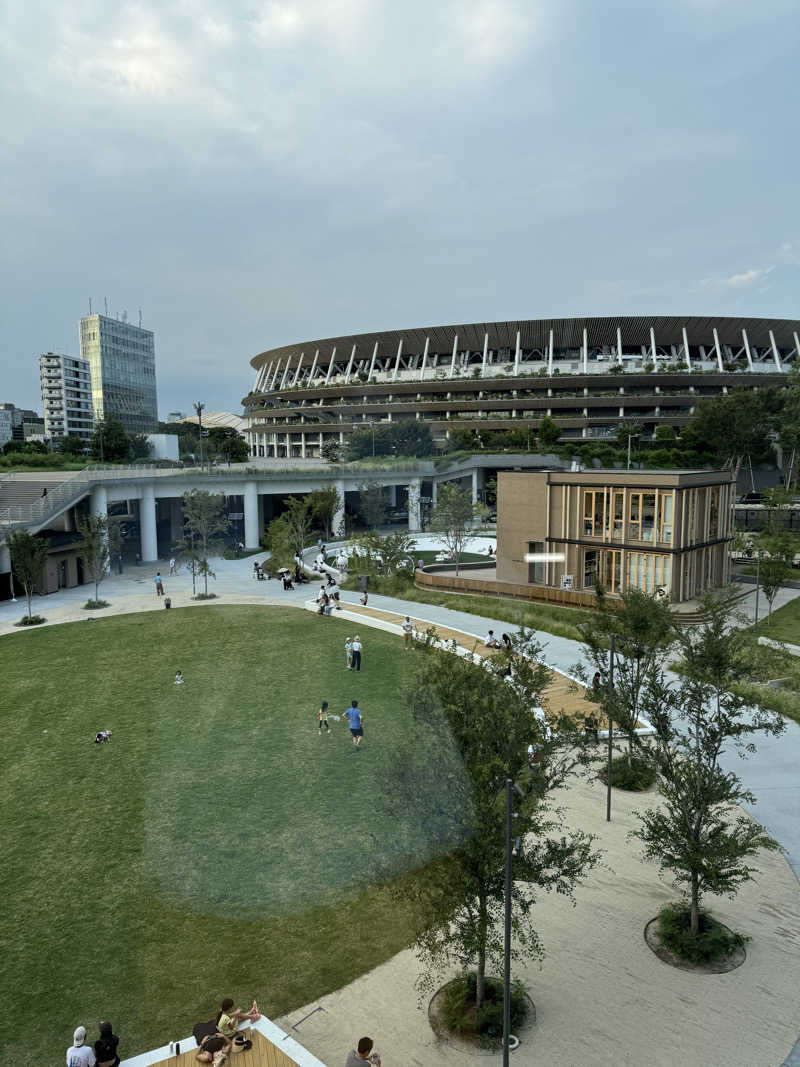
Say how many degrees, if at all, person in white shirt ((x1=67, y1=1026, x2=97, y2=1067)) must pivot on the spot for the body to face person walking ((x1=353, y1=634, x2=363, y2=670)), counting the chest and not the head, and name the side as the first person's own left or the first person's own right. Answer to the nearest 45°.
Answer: approximately 45° to the first person's own right

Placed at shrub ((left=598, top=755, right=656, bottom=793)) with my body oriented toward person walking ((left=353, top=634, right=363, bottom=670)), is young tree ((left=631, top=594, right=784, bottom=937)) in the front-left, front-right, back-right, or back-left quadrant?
back-left

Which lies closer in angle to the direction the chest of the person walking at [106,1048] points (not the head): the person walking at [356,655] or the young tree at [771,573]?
the person walking

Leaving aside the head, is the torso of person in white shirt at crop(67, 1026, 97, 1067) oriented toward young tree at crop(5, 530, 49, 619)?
yes

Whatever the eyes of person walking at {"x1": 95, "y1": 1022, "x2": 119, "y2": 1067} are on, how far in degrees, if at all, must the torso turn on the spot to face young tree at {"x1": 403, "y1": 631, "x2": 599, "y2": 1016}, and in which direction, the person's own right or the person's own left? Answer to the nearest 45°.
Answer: approximately 90° to the person's own right

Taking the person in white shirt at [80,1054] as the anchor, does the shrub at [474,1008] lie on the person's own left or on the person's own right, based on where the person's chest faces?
on the person's own right

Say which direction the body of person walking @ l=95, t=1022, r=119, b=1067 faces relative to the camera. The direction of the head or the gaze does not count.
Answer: away from the camera

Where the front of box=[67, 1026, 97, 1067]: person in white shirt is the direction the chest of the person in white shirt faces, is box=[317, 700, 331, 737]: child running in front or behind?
in front

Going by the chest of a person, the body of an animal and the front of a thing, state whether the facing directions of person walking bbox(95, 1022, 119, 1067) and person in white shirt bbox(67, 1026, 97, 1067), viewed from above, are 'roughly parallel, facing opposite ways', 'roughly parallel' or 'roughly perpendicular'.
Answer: roughly parallel

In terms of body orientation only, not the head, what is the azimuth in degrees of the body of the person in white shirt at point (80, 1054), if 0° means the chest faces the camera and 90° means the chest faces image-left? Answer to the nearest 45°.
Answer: approximately 180°

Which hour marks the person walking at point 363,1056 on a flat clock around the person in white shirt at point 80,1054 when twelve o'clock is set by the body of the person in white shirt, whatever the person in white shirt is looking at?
The person walking is roughly at 4 o'clock from the person in white shirt.

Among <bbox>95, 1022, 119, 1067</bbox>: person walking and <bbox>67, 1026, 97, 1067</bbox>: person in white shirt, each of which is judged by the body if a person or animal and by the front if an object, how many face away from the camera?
2

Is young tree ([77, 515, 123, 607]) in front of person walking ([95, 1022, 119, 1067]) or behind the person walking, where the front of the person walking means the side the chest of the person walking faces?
in front
